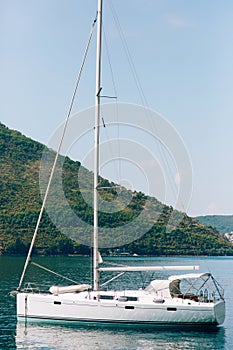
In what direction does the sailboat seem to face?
to the viewer's left
